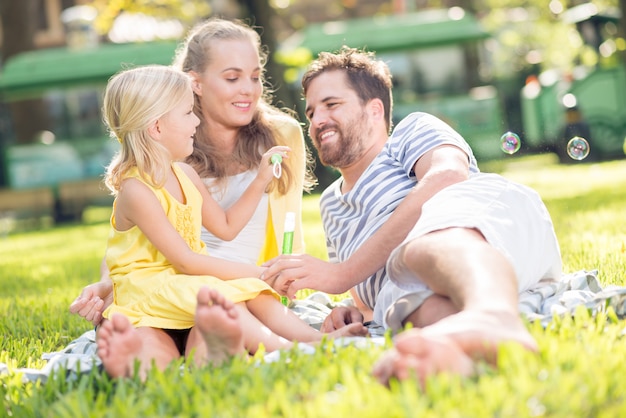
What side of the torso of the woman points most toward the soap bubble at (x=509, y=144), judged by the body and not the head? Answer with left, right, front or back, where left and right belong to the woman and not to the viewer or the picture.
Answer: left

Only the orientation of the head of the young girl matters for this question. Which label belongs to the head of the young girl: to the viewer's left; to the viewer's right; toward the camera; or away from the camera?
to the viewer's right

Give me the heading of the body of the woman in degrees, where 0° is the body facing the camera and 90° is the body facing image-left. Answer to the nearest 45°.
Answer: approximately 0°

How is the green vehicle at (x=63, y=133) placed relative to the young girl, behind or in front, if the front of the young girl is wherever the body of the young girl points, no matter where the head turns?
behind

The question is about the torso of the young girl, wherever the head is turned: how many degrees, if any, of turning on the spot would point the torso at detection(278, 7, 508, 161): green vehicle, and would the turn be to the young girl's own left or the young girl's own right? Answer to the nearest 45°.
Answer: approximately 135° to the young girl's own left

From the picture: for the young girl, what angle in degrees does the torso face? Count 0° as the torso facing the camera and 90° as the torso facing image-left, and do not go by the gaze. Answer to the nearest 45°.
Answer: approximately 315°

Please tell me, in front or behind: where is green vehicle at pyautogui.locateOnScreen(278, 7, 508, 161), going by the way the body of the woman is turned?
behind
